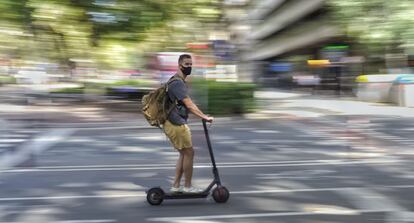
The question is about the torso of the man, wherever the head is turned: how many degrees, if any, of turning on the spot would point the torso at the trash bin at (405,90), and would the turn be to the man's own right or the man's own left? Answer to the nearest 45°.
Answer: approximately 45° to the man's own left

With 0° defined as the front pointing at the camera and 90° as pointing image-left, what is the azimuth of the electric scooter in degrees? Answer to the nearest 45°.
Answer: approximately 270°

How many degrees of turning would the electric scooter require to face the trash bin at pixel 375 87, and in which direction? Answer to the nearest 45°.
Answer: approximately 45° to its left

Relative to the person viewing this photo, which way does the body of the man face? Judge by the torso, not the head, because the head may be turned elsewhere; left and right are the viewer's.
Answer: facing to the right of the viewer

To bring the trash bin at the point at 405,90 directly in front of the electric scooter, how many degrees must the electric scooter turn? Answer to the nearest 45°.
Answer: approximately 45° to its left
